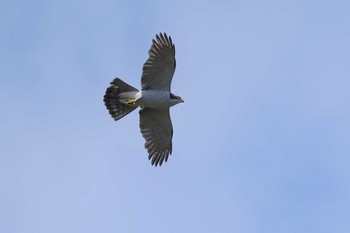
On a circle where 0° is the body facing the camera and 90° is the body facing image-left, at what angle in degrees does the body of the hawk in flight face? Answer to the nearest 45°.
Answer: approximately 270°
